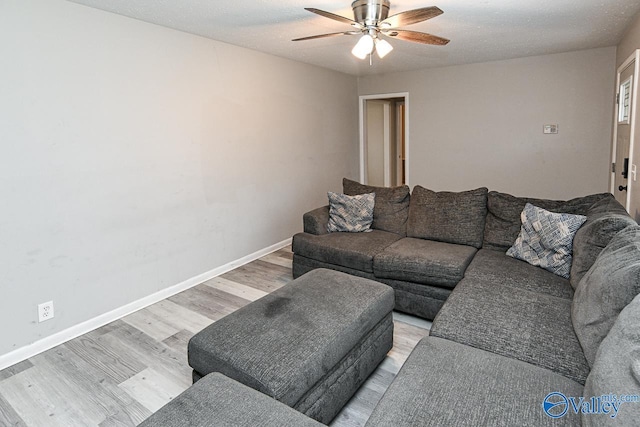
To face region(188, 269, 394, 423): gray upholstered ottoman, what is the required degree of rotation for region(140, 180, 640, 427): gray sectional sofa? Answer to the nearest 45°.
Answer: approximately 45° to its right

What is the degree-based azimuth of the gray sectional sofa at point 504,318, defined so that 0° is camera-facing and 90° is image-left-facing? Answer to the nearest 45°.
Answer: approximately 45°
